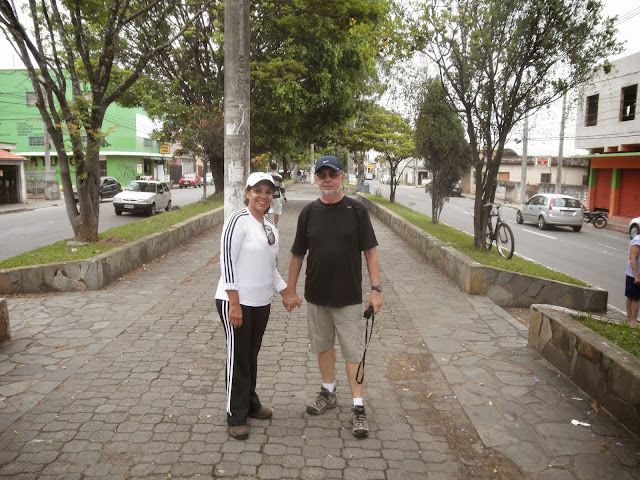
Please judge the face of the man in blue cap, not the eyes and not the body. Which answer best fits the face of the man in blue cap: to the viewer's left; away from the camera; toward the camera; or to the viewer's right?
toward the camera

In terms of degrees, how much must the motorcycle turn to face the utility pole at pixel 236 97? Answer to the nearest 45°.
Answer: approximately 90° to its left

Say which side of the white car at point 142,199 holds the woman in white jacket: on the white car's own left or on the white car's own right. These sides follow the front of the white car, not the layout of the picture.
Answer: on the white car's own left

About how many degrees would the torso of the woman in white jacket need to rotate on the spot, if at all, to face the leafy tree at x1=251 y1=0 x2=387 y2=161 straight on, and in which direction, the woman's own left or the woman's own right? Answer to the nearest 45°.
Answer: approximately 135° to the woman's own left

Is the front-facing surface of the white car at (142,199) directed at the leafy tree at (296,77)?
no

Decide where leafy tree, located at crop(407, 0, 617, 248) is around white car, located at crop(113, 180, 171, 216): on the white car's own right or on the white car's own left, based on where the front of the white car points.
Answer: on the white car's own left

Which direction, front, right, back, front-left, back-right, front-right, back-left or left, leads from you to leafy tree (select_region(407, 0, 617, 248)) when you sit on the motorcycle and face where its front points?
left

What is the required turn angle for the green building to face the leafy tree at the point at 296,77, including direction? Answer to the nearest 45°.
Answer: approximately 45° to its right

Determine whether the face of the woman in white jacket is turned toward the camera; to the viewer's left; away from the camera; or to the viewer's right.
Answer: toward the camera

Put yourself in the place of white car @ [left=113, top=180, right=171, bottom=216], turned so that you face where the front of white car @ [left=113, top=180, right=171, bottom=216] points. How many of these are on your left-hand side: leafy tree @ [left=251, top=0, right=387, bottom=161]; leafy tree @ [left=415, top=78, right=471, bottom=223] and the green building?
2

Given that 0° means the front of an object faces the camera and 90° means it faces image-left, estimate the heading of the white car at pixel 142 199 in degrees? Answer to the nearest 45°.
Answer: approximately 45°

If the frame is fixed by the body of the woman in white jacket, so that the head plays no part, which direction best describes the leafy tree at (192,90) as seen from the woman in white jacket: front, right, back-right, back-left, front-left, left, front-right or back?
back-left

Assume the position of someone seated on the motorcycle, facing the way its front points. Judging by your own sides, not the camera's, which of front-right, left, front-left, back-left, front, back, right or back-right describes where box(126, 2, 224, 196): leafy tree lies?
front-left

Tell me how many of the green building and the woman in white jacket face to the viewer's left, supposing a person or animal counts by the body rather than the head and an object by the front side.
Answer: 0
